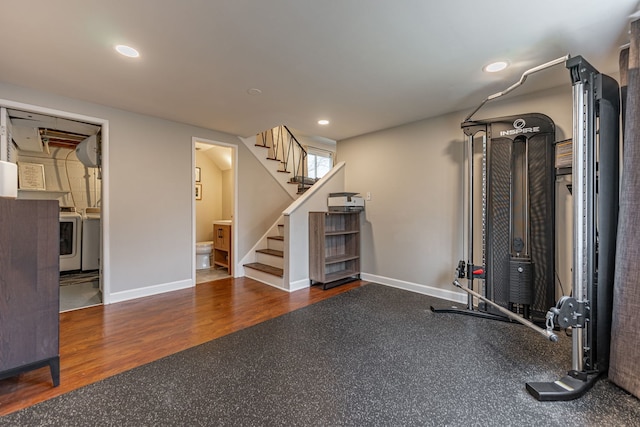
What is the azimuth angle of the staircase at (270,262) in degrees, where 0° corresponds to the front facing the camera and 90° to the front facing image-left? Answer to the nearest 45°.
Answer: approximately 45°

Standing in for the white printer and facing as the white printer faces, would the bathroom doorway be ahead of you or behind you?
behind

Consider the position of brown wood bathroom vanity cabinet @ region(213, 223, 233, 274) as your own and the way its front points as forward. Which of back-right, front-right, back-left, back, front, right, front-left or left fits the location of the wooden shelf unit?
left

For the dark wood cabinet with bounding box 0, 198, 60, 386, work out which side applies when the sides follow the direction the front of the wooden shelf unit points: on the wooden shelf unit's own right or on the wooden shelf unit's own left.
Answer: on the wooden shelf unit's own right

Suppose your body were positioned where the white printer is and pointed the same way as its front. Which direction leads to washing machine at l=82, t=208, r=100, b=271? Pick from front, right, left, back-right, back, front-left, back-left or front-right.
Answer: back-right

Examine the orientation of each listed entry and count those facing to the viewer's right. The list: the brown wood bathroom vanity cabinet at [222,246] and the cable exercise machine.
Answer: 0

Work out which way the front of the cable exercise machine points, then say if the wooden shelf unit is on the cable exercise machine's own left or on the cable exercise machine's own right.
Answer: on the cable exercise machine's own right

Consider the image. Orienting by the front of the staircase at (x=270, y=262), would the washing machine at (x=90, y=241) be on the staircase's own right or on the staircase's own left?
on the staircase's own right

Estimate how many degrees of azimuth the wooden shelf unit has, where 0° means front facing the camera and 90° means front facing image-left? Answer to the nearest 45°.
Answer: approximately 315°

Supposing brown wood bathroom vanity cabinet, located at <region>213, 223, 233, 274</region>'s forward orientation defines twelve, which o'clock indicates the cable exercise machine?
The cable exercise machine is roughly at 9 o'clock from the brown wood bathroom vanity cabinet.

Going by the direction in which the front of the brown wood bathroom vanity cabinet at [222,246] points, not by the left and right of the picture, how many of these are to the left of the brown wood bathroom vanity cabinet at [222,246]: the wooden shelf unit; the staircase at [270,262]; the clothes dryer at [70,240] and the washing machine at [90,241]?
2

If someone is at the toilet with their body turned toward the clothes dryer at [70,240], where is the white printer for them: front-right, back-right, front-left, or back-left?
back-left

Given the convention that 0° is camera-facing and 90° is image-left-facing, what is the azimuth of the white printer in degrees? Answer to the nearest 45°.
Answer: approximately 315°
